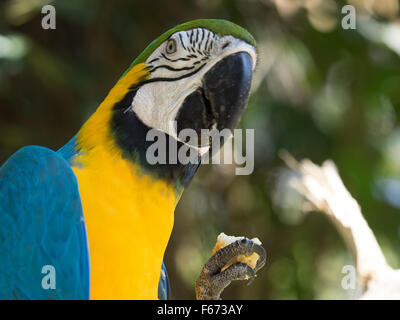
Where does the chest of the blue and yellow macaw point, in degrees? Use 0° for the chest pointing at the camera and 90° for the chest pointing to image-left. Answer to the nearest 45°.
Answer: approximately 315°

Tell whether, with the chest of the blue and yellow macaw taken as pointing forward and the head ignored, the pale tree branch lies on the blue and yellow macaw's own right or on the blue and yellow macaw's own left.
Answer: on the blue and yellow macaw's own left
